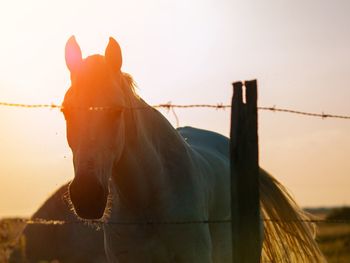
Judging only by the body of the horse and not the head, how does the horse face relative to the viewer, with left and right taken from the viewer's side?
facing the viewer and to the left of the viewer

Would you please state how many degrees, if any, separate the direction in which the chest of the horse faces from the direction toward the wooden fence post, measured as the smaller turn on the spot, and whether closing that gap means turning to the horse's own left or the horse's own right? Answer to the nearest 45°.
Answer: approximately 90° to the horse's own left
